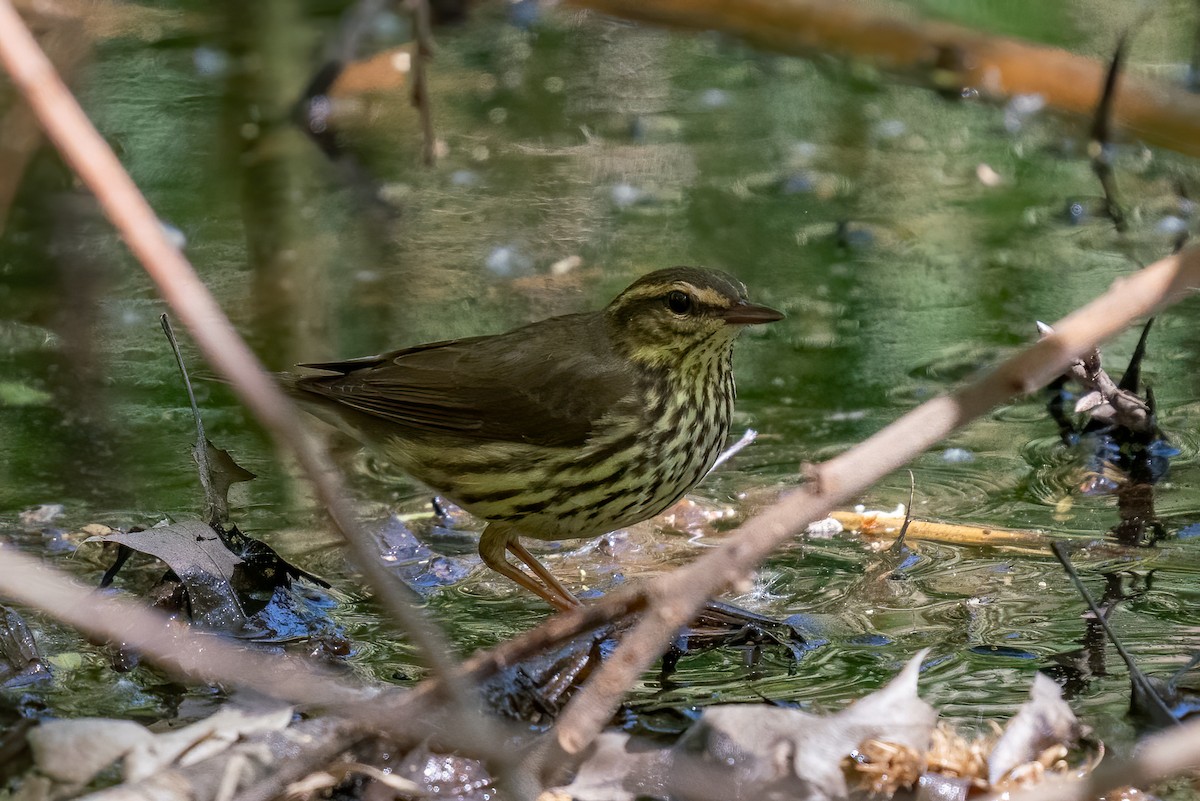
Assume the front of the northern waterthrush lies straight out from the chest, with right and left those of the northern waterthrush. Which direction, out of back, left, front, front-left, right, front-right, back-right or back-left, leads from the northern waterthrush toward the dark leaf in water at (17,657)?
back-right

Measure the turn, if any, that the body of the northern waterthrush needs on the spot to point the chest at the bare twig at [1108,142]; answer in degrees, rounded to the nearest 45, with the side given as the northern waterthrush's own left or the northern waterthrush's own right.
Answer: approximately 45° to the northern waterthrush's own left

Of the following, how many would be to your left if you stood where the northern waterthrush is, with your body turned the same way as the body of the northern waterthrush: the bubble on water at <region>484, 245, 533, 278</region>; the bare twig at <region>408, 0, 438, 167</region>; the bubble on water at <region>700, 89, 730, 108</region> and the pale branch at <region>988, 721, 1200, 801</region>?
3

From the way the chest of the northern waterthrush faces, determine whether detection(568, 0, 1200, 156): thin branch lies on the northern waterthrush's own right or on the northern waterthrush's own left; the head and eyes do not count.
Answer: on the northern waterthrush's own left

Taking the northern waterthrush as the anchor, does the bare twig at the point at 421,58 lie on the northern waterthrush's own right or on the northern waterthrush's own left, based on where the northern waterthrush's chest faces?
on the northern waterthrush's own left

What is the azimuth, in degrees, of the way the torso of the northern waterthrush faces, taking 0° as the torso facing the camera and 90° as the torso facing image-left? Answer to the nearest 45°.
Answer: approximately 270°

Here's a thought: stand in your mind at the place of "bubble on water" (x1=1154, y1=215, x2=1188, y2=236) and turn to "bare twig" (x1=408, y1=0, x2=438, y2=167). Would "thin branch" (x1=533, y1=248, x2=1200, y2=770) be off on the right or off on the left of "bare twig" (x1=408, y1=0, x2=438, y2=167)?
left

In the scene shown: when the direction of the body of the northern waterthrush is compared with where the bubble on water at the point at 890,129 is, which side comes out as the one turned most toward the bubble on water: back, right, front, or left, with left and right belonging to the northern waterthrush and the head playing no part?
left

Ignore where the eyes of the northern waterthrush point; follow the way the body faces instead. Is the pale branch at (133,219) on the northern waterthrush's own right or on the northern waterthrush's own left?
on the northern waterthrush's own right
